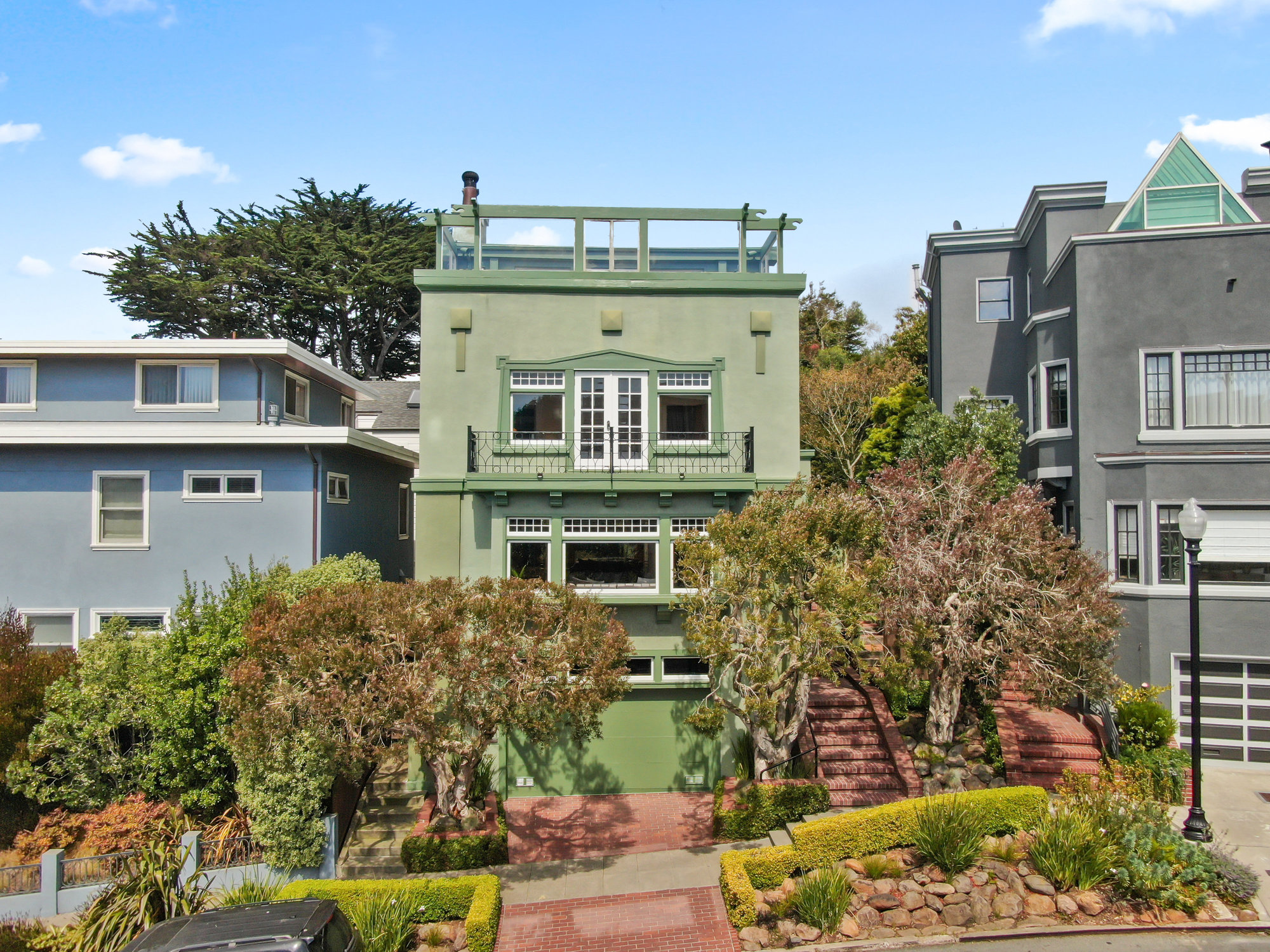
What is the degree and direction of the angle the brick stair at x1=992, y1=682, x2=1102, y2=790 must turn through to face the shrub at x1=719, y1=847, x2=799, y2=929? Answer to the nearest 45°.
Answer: approximately 45° to its right

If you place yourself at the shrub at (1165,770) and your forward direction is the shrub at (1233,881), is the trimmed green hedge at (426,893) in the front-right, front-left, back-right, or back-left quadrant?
front-right

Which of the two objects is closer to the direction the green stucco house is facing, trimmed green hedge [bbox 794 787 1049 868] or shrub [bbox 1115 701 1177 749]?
the trimmed green hedge

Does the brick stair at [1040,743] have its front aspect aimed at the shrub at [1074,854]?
yes

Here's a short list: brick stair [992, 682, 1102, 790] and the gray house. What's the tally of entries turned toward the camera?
2

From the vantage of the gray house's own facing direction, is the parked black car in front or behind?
in front

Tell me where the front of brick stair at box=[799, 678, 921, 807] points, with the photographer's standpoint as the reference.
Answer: facing the viewer

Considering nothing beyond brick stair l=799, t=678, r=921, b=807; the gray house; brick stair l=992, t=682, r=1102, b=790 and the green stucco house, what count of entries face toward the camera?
4

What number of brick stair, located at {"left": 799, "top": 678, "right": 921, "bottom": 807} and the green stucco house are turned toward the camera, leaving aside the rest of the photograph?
2

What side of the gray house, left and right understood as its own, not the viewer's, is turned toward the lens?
front

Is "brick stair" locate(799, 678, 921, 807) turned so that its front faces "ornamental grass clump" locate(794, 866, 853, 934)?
yes

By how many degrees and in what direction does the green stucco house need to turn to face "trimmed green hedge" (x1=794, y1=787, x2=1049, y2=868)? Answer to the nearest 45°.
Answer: approximately 45° to its left

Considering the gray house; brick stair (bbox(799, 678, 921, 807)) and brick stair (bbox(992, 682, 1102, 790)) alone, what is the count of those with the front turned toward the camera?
3
